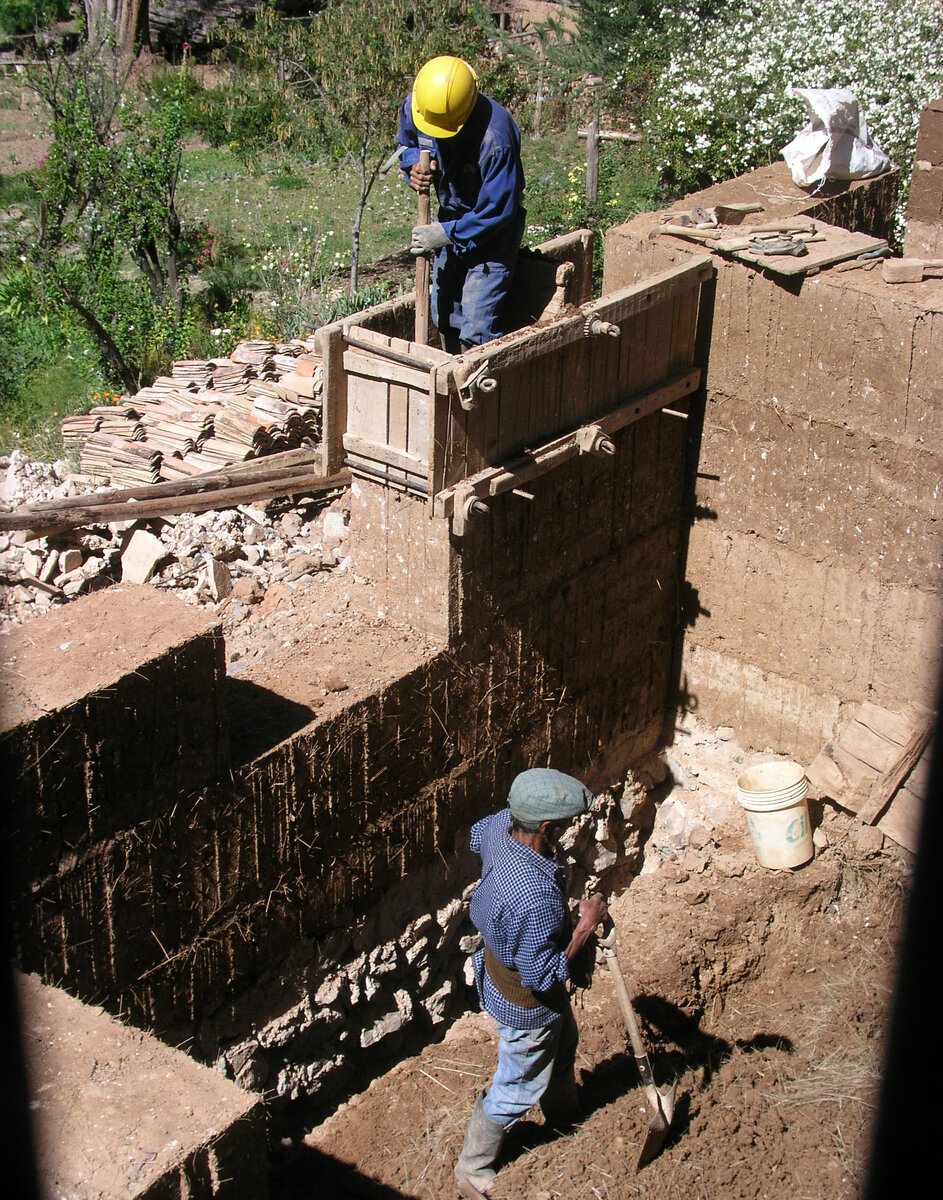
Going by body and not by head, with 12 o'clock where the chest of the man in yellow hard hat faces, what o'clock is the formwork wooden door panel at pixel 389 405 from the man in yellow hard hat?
The formwork wooden door panel is roughly at 11 o'clock from the man in yellow hard hat.

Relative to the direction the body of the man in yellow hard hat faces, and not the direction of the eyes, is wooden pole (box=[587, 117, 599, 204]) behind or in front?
behind

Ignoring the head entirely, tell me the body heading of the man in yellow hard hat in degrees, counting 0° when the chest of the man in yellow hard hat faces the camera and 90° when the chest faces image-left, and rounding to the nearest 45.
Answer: approximately 45°

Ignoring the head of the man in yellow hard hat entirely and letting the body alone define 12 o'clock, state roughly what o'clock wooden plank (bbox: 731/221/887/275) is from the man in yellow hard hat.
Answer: The wooden plank is roughly at 7 o'clock from the man in yellow hard hat.

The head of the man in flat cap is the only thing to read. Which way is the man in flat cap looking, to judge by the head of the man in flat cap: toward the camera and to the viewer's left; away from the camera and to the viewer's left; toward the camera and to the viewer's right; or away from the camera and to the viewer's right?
away from the camera and to the viewer's right
